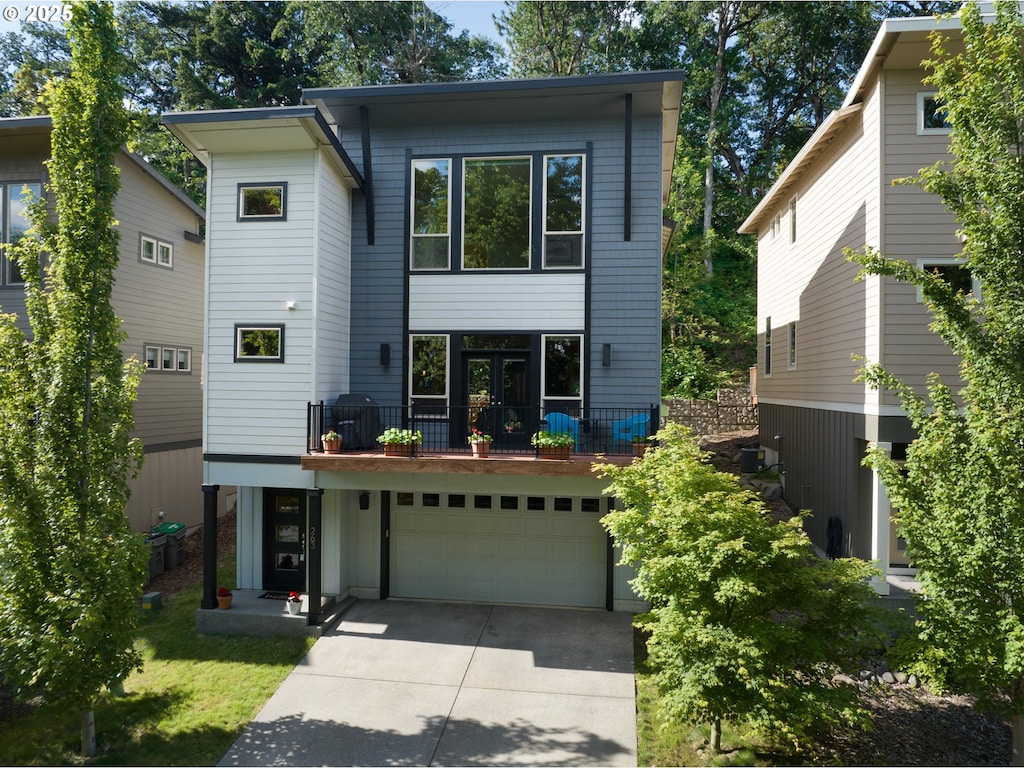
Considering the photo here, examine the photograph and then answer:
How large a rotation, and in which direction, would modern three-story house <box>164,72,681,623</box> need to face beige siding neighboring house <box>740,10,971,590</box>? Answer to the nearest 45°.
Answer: approximately 90° to its left

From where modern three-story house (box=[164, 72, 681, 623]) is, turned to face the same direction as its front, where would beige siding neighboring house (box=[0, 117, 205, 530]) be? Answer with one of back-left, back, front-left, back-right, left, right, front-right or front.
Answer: back-right

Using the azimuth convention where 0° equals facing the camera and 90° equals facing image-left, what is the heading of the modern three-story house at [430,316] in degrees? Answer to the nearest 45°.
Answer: approximately 0°

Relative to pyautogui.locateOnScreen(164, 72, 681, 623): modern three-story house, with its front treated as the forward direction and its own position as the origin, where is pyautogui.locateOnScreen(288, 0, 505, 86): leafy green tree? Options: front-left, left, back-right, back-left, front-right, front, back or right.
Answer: back

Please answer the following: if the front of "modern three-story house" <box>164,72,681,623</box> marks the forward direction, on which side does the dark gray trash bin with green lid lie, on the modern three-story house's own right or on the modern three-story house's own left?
on the modern three-story house's own right
